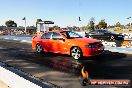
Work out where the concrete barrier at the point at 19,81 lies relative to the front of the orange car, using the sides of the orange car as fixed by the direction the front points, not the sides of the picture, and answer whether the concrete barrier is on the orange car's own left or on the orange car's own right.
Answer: on the orange car's own right

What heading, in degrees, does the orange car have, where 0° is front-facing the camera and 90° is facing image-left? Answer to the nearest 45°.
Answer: approximately 315°
